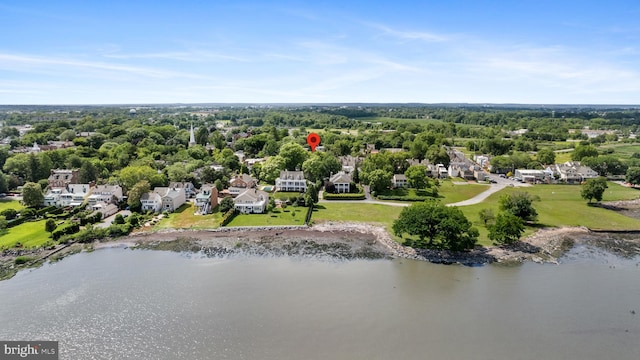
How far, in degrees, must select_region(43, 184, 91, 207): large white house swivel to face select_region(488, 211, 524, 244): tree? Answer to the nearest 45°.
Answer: approximately 45° to its left

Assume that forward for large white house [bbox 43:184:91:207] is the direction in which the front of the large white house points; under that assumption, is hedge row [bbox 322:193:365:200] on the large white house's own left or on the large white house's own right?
on the large white house's own left

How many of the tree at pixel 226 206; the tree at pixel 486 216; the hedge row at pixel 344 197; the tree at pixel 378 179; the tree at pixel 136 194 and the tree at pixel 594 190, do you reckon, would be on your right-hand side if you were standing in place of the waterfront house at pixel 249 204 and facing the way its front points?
2

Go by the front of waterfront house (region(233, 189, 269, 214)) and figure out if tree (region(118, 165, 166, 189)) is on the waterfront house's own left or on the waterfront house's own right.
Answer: on the waterfront house's own right

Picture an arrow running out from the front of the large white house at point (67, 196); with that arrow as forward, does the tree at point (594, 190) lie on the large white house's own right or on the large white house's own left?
on the large white house's own left

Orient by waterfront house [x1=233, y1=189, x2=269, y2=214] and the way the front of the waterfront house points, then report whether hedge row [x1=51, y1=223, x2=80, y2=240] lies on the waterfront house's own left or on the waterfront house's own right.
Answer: on the waterfront house's own right

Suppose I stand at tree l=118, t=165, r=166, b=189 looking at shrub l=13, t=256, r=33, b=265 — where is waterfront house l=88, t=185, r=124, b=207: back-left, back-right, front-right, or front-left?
front-right

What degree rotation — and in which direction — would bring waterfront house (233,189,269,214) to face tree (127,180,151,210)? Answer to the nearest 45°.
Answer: approximately 90° to its right

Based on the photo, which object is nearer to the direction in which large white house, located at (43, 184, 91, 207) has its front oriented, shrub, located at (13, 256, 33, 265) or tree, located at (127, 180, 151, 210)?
the shrub

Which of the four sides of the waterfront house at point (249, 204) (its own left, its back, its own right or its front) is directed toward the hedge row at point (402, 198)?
left

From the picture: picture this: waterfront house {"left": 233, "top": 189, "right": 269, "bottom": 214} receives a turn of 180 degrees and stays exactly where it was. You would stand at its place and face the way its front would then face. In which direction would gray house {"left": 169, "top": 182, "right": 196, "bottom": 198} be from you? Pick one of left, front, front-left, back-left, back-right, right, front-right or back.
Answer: front-left

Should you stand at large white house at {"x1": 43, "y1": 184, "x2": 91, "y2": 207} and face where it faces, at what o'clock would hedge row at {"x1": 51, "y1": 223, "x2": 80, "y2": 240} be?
The hedge row is roughly at 12 o'clock from the large white house.

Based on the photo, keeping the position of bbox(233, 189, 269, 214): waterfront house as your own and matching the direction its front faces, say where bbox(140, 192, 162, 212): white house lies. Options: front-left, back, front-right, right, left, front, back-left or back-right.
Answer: right

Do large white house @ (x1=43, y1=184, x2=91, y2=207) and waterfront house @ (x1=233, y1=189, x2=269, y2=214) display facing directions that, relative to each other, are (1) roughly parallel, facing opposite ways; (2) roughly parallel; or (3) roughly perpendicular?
roughly parallel

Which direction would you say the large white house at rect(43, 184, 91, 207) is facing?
toward the camera

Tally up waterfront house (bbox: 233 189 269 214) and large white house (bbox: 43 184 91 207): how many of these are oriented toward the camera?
2

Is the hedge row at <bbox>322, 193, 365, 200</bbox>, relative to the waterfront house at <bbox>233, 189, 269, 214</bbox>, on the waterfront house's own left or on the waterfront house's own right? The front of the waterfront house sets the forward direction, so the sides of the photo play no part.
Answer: on the waterfront house's own left

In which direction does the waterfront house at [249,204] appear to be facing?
toward the camera
